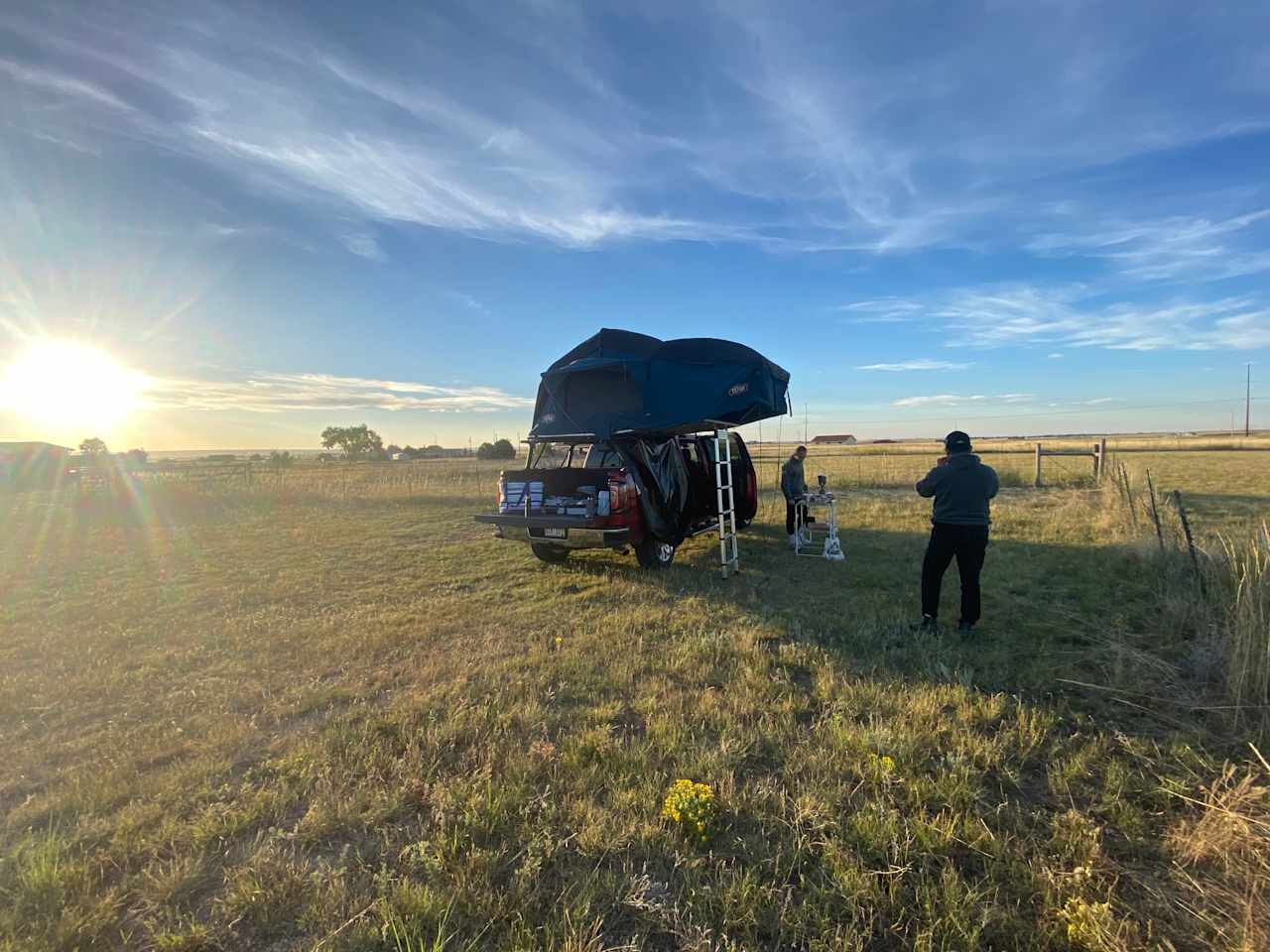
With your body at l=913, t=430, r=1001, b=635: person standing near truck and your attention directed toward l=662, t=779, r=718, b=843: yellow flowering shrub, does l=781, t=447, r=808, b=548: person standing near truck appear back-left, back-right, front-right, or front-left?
back-right

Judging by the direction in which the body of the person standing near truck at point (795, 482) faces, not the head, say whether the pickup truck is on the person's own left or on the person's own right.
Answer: on the person's own right

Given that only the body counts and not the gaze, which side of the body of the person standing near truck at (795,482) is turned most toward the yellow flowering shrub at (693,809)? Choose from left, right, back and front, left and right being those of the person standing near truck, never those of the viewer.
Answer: right

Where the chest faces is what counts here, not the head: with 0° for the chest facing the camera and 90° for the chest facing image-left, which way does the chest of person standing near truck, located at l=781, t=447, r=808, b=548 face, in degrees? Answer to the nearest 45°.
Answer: approximately 270°

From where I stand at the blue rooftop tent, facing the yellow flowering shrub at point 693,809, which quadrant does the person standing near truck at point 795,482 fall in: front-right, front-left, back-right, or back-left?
back-left

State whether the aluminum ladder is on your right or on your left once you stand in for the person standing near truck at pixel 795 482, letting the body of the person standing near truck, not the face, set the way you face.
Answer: on your right

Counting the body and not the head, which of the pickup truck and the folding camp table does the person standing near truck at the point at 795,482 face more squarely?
the folding camp table

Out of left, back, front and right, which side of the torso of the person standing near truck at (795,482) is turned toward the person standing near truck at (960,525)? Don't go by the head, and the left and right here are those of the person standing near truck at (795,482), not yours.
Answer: right

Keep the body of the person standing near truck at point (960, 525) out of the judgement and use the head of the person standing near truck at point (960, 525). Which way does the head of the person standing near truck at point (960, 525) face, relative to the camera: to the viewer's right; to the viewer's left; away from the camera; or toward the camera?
away from the camera

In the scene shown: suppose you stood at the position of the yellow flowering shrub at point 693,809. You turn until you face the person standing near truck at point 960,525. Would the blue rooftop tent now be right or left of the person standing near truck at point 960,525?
left

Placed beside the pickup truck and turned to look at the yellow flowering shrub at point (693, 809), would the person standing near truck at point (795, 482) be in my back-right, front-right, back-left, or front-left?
back-left

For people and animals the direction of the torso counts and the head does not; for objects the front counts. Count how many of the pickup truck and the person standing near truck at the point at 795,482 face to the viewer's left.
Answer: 0

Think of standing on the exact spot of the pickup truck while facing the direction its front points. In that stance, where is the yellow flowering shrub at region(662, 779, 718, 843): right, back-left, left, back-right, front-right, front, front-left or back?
back-right
